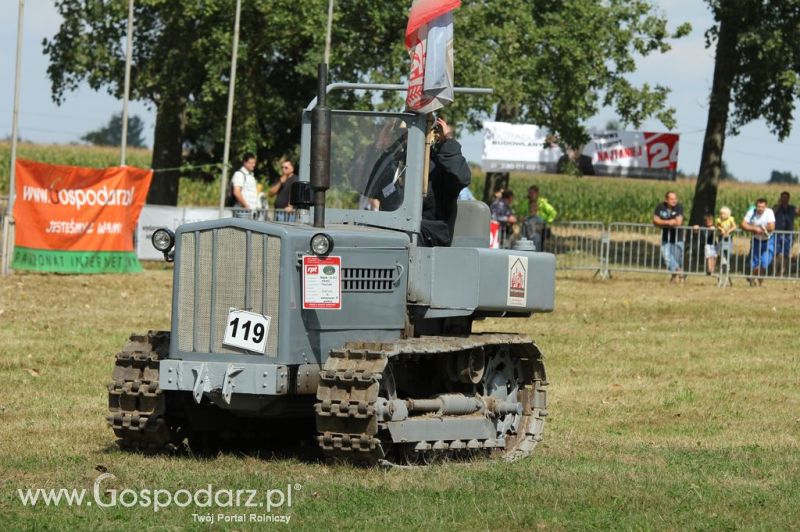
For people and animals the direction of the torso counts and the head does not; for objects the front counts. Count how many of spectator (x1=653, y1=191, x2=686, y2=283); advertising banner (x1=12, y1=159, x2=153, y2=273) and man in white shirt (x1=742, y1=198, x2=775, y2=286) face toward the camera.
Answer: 3

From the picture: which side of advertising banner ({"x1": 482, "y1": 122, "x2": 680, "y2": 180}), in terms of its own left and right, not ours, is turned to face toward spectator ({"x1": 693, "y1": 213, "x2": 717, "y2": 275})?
front

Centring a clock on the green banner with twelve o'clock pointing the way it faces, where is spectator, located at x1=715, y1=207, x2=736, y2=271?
The spectator is roughly at 9 o'clock from the green banner.

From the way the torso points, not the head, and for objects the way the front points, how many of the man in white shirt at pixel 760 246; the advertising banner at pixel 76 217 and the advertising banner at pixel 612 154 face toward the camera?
3

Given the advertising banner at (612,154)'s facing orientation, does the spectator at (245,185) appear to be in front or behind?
in front

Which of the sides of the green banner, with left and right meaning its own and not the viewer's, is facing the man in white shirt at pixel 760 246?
left

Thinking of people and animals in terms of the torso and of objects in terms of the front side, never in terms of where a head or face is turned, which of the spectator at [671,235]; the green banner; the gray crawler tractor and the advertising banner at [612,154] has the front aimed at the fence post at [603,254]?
the advertising banner

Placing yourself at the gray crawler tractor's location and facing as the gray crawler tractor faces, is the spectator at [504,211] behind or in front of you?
behind

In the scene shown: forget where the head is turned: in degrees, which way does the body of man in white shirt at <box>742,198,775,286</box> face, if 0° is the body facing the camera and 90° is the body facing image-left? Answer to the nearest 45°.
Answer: approximately 0°
